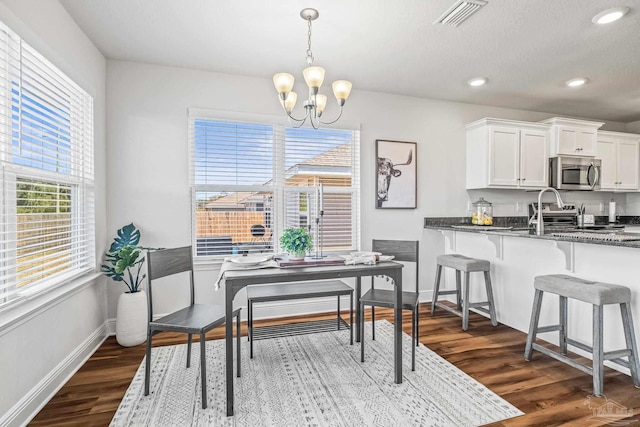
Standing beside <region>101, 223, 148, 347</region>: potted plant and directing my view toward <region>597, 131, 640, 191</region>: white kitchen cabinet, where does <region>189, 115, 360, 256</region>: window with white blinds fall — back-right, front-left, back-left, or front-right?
front-left

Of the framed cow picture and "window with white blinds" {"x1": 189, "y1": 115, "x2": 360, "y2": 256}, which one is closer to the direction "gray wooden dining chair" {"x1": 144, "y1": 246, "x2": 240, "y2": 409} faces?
the framed cow picture

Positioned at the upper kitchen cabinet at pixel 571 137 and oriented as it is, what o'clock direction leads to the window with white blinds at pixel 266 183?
The window with white blinds is roughly at 3 o'clock from the upper kitchen cabinet.

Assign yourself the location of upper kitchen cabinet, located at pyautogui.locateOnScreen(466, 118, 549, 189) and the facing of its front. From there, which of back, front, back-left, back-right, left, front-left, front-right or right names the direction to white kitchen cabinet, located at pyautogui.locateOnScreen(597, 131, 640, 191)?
left

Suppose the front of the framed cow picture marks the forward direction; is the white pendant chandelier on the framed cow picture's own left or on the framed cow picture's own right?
on the framed cow picture's own right

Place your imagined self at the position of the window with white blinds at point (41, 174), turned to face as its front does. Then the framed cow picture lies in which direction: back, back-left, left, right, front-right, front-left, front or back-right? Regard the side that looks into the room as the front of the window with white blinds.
front-left

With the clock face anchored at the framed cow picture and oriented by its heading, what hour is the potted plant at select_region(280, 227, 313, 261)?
The potted plant is roughly at 2 o'clock from the framed cow picture.

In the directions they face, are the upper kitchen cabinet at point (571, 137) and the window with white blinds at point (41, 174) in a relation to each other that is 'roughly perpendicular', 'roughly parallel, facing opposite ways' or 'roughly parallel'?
roughly perpendicular

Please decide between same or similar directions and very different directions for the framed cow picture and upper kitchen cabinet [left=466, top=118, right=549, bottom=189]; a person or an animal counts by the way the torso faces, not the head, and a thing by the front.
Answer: same or similar directions

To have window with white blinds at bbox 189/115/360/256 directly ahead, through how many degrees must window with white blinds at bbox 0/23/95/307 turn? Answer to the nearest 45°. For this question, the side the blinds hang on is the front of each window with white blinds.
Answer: approximately 45° to its left

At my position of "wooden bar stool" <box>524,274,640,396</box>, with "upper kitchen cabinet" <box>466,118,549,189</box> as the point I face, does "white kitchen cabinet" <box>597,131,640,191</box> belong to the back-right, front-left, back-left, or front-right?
front-right

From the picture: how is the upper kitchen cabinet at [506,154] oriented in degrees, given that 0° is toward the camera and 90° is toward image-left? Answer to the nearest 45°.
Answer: approximately 315°

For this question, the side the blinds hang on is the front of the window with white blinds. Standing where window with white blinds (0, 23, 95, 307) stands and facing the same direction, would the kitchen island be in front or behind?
in front

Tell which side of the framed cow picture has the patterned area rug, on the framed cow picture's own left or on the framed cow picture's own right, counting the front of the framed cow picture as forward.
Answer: on the framed cow picture's own right

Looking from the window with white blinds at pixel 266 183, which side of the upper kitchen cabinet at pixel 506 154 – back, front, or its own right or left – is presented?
right

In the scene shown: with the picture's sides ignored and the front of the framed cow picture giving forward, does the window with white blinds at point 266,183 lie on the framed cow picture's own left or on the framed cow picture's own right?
on the framed cow picture's own right

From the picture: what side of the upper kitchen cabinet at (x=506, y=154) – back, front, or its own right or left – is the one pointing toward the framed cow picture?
right

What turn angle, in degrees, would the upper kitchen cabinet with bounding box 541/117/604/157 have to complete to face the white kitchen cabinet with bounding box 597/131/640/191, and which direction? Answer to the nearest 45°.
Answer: approximately 90° to its left

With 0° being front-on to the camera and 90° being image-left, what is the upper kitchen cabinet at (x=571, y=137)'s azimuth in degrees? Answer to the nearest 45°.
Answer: approximately 315°
